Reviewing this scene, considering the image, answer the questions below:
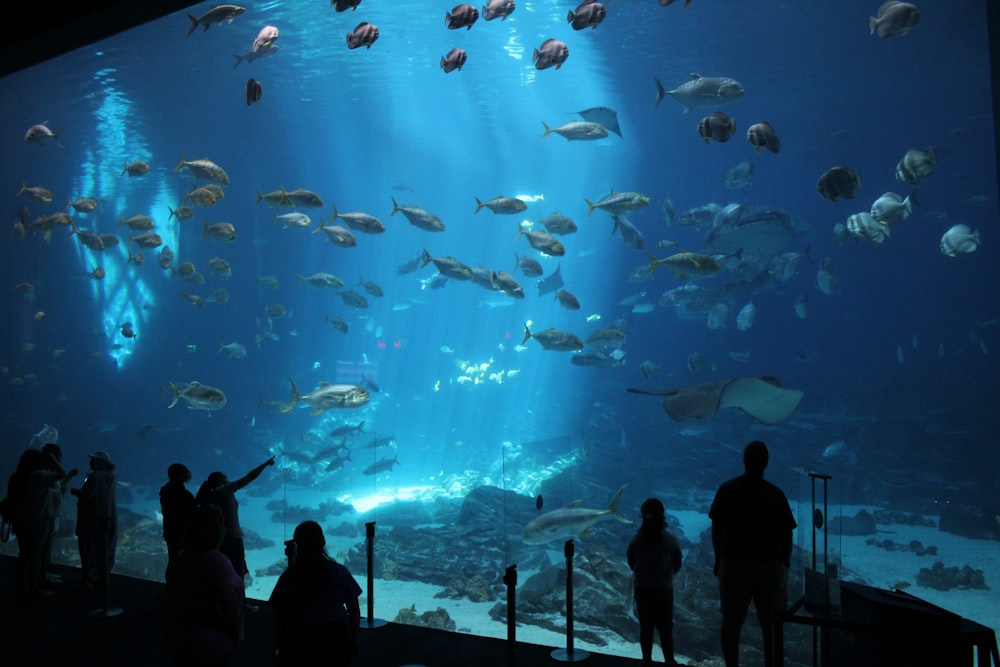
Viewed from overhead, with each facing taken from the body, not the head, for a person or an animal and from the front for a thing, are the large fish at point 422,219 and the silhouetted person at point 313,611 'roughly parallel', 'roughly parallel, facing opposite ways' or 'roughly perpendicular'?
roughly perpendicular

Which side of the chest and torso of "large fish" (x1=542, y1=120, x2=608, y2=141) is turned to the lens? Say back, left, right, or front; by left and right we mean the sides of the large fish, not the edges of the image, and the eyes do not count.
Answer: right

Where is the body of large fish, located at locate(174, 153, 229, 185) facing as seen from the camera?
to the viewer's right

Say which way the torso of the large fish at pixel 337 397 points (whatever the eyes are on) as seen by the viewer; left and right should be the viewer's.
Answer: facing to the right of the viewer

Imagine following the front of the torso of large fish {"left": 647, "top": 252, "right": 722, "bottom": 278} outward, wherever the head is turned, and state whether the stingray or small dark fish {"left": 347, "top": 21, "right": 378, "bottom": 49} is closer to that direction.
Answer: the stingray

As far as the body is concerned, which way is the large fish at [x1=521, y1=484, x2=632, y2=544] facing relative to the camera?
to the viewer's left

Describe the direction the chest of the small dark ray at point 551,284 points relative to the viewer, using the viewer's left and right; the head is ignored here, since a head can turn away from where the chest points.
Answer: facing to the left of the viewer

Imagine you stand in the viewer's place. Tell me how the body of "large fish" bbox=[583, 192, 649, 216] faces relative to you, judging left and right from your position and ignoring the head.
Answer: facing to the right of the viewer

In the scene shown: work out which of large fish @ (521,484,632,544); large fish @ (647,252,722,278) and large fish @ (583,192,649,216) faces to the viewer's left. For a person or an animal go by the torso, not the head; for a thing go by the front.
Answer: large fish @ (521,484,632,544)

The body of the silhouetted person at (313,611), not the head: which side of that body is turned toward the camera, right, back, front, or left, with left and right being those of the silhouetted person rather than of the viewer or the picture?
back

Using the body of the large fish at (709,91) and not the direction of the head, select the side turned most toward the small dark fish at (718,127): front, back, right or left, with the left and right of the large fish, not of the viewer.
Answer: right

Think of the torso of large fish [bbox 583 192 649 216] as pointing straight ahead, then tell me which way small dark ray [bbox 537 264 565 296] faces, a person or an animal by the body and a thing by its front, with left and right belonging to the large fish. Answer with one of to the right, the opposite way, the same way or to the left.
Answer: the opposite way

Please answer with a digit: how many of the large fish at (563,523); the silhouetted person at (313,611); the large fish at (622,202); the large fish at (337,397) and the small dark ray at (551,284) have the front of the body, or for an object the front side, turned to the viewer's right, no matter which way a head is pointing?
2

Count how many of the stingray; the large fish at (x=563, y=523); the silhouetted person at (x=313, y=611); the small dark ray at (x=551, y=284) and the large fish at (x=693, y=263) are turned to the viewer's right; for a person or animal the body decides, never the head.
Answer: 2

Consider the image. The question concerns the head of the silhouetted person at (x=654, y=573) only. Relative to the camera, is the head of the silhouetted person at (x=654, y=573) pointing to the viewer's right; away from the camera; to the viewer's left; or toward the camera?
away from the camera
